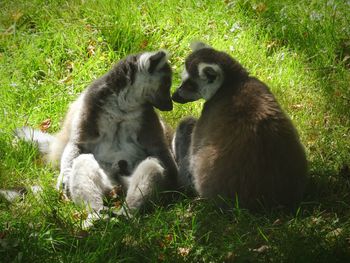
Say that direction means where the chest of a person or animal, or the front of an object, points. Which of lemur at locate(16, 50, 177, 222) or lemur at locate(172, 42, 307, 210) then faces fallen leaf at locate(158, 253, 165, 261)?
lemur at locate(16, 50, 177, 222)

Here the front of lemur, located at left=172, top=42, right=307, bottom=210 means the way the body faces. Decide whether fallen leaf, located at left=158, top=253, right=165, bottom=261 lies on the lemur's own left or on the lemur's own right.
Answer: on the lemur's own left

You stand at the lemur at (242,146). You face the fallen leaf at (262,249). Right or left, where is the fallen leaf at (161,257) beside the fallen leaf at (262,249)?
right

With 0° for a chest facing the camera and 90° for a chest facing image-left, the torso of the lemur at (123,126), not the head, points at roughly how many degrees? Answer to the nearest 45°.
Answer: approximately 0°

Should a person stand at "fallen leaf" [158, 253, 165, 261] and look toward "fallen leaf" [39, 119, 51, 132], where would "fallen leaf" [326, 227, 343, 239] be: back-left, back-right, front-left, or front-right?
back-right

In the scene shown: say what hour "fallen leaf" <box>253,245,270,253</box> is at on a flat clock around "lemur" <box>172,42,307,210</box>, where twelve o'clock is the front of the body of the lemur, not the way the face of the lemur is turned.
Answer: The fallen leaf is roughly at 7 o'clock from the lemur.

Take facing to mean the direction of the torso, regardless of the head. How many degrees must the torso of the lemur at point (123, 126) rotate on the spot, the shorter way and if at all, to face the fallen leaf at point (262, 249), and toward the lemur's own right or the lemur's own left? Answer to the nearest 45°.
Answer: approximately 45° to the lemur's own left

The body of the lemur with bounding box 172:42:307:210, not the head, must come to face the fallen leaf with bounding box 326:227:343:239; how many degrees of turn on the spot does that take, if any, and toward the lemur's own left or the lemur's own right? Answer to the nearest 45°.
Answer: approximately 180°

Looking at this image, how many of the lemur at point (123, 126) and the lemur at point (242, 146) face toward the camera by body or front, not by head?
1

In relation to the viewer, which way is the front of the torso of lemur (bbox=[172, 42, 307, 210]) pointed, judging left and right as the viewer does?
facing away from the viewer and to the left of the viewer
